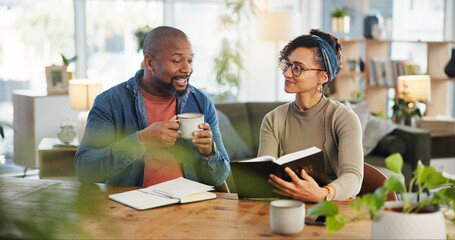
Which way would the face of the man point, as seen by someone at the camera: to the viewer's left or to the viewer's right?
to the viewer's right

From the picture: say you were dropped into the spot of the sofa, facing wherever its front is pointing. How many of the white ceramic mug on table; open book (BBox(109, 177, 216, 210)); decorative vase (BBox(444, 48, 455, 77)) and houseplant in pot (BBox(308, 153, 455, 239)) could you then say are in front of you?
3

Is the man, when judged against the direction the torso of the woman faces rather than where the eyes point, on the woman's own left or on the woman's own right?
on the woman's own right

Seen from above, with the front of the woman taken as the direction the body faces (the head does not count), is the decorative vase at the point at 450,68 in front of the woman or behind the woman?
behind

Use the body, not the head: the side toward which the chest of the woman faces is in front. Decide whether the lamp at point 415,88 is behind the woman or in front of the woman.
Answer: behind

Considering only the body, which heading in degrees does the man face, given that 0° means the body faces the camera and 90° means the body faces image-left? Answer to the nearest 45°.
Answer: approximately 315°

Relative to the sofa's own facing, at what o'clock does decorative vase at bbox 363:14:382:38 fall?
The decorative vase is roughly at 7 o'clock from the sofa.

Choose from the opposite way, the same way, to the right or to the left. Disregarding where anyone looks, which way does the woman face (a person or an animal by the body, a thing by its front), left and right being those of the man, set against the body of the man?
to the right

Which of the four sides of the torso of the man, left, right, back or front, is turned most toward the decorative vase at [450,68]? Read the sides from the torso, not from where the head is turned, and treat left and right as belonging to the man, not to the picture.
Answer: left

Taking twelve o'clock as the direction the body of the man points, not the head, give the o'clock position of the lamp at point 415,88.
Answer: The lamp is roughly at 9 o'clock from the man.
